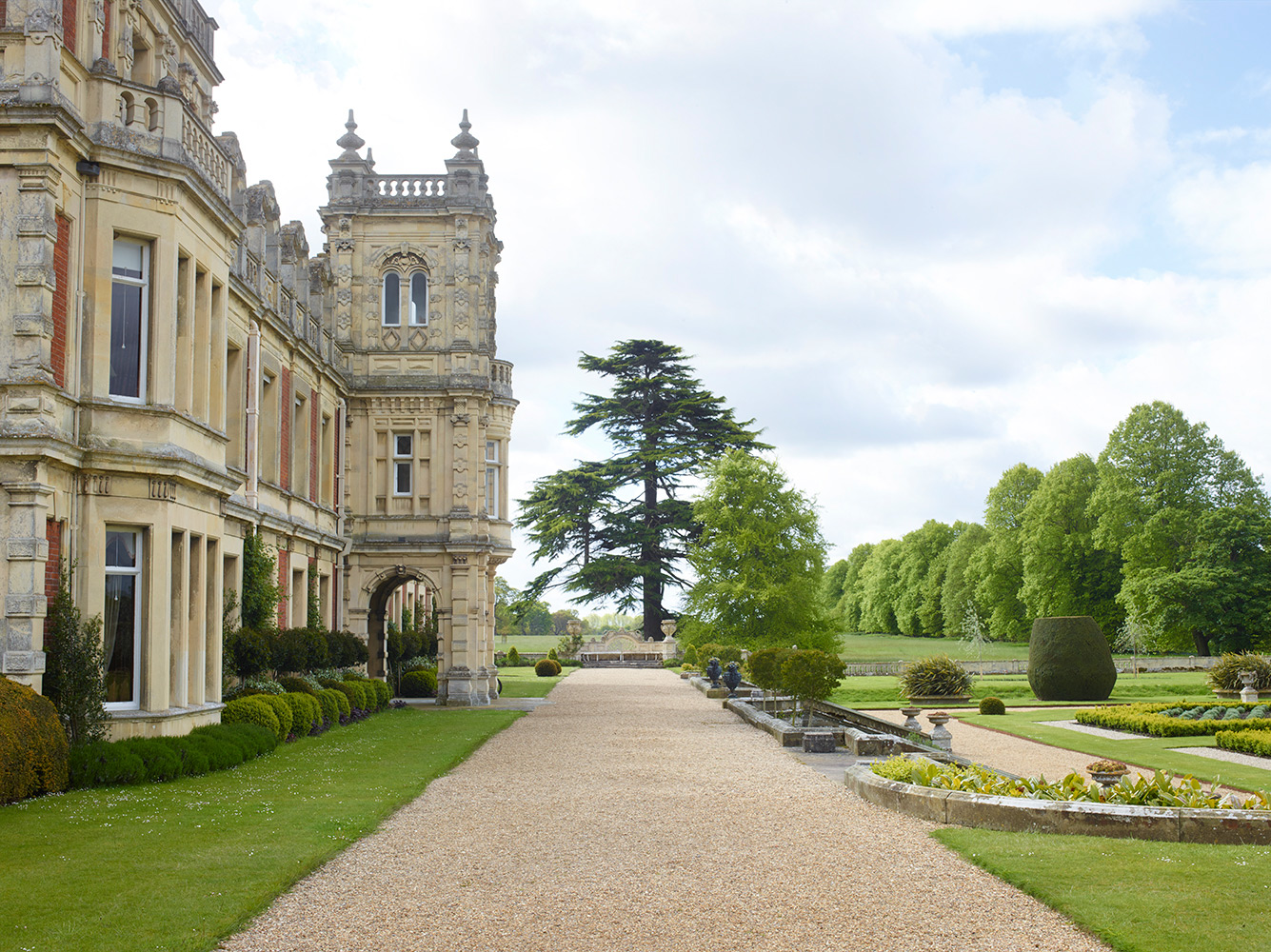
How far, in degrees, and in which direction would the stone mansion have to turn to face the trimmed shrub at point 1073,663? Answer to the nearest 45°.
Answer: approximately 45° to its left

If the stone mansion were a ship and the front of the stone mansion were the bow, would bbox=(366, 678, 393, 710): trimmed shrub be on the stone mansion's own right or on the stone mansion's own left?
on the stone mansion's own left

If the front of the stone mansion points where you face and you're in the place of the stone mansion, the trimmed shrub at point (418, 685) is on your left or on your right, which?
on your left

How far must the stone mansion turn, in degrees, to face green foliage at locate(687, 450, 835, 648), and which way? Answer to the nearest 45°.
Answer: approximately 45° to its left

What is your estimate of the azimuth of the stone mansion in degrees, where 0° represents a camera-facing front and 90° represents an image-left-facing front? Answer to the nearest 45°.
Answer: approximately 270°

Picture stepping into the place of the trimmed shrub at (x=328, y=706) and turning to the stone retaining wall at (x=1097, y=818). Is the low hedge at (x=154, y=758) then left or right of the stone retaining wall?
right
